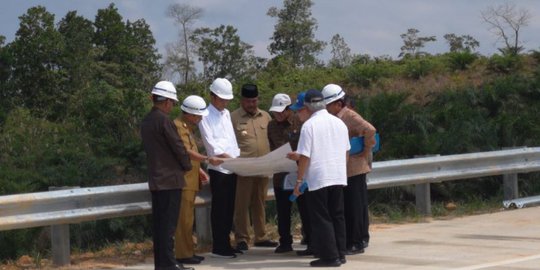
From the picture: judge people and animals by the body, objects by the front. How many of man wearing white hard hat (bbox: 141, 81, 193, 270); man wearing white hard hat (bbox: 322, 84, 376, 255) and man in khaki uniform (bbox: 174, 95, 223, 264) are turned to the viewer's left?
1

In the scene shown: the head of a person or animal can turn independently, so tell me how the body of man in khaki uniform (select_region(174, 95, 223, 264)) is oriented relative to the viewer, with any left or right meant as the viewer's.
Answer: facing to the right of the viewer

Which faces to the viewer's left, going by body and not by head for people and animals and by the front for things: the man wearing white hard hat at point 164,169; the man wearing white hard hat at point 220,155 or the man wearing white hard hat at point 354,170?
the man wearing white hard hat at point 354,170

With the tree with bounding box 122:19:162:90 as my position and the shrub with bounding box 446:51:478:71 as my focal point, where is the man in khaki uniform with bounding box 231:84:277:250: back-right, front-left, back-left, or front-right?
front-right

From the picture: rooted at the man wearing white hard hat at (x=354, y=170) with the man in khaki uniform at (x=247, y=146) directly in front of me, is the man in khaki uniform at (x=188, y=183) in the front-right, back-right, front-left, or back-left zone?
front-left

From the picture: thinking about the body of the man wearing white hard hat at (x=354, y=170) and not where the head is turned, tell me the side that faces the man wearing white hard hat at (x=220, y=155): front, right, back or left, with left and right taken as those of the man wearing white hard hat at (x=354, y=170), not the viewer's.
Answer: front

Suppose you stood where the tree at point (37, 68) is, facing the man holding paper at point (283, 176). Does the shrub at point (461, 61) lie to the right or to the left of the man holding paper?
left

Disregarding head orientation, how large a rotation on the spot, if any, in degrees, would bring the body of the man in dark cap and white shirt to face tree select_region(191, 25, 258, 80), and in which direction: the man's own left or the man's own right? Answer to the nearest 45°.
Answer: approximately 45° to the man's own right

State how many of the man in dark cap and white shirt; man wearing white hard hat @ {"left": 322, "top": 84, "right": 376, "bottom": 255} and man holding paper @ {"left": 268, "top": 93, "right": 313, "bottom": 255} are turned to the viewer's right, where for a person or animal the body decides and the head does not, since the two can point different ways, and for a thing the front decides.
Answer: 0

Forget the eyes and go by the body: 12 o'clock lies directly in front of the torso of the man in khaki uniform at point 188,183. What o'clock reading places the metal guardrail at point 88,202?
The metal guardrail is roughly at 6 o'clock from the man in khaki uniform.

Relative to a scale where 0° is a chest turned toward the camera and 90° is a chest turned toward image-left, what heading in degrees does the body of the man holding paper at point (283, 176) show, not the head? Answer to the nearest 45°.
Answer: approximately 45°

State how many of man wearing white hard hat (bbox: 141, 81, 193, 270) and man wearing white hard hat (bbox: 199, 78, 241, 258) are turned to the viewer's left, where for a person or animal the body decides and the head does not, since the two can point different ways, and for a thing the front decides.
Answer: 0

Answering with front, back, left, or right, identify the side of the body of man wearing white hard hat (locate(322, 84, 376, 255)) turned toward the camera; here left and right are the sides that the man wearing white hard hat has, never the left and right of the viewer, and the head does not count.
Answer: left

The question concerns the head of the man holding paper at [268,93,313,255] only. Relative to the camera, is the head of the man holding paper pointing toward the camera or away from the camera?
toward the camera

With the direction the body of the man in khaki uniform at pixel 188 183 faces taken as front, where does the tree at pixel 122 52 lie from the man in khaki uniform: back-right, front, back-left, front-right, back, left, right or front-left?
left

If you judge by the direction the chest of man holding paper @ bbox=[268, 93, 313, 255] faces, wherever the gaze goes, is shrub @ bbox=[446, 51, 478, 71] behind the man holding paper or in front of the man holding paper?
behind

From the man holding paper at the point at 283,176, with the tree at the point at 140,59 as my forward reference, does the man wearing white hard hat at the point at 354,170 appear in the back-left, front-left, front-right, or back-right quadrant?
back-right

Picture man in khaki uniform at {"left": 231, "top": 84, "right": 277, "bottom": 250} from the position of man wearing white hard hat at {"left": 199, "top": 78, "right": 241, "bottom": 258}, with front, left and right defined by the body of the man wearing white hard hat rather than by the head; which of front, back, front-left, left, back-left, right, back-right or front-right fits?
left

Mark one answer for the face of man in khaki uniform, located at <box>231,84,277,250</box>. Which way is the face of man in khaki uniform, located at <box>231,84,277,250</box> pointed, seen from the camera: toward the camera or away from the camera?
toward the camera
